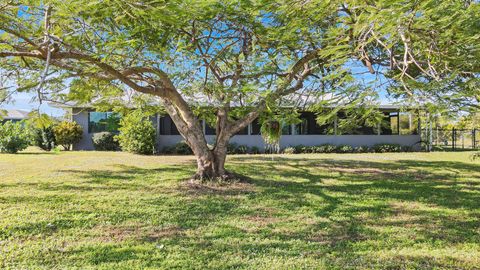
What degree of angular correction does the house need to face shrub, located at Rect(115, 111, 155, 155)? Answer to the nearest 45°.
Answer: approximately 90° to its right

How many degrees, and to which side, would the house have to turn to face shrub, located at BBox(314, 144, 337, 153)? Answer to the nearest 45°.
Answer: approximately 90° to its left

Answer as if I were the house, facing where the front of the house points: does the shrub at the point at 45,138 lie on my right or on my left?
on my right

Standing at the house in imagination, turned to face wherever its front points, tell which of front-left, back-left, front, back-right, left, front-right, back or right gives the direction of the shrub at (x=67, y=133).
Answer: right

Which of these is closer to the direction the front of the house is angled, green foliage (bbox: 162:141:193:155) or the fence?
the green foliage

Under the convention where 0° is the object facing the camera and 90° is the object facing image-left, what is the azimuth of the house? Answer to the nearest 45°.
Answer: approximately 0°

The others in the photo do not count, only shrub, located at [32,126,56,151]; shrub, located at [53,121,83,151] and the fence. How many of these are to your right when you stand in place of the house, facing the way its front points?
2

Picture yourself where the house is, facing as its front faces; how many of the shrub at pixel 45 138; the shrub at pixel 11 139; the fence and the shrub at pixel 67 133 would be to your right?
3

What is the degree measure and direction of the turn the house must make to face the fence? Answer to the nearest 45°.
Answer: approximately 90° to its left

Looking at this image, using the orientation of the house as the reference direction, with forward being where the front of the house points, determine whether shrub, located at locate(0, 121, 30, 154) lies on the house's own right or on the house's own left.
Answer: on the house's own right

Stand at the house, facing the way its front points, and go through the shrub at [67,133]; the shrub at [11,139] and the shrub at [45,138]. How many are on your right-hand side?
3
